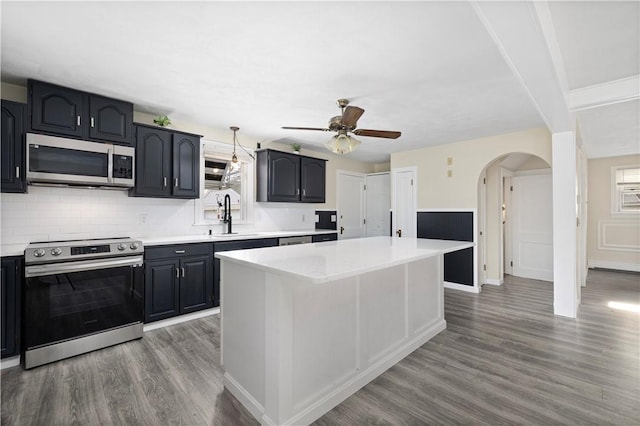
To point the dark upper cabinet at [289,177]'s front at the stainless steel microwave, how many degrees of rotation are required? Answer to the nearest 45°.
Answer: approximately 90° to its right

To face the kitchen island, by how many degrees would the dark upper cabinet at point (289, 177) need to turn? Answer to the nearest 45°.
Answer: approximately 45° to its right

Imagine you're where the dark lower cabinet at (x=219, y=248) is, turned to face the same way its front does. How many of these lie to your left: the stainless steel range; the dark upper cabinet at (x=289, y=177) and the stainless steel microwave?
1

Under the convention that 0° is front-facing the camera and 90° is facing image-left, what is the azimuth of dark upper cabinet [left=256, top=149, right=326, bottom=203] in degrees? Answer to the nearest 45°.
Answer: approximately 315°

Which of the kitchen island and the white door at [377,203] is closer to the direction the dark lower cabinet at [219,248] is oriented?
the kitchen island

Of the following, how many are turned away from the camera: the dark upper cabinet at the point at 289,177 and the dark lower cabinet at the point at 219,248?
0

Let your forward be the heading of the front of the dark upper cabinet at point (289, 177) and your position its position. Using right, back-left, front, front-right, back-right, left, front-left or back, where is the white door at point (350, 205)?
left

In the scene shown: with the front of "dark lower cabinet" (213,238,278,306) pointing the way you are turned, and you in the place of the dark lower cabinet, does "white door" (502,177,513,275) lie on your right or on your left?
on your left

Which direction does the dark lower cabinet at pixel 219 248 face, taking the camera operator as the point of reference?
facing the viewer and to the right of the viewer

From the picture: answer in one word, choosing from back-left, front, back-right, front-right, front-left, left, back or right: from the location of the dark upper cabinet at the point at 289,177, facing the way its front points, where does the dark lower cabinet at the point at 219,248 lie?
right

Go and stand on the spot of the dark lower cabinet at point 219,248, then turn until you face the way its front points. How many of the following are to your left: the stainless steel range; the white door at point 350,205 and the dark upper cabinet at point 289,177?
2

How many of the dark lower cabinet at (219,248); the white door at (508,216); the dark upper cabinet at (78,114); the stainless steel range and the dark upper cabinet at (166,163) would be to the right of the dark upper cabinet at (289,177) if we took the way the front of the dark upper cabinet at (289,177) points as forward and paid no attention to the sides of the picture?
4

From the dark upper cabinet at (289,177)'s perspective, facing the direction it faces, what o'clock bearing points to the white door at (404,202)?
The white door is roughly at 10 o'clock from the dark upper cabinet.

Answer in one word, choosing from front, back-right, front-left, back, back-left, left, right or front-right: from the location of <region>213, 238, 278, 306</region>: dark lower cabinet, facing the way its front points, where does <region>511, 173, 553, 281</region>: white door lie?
front-left
